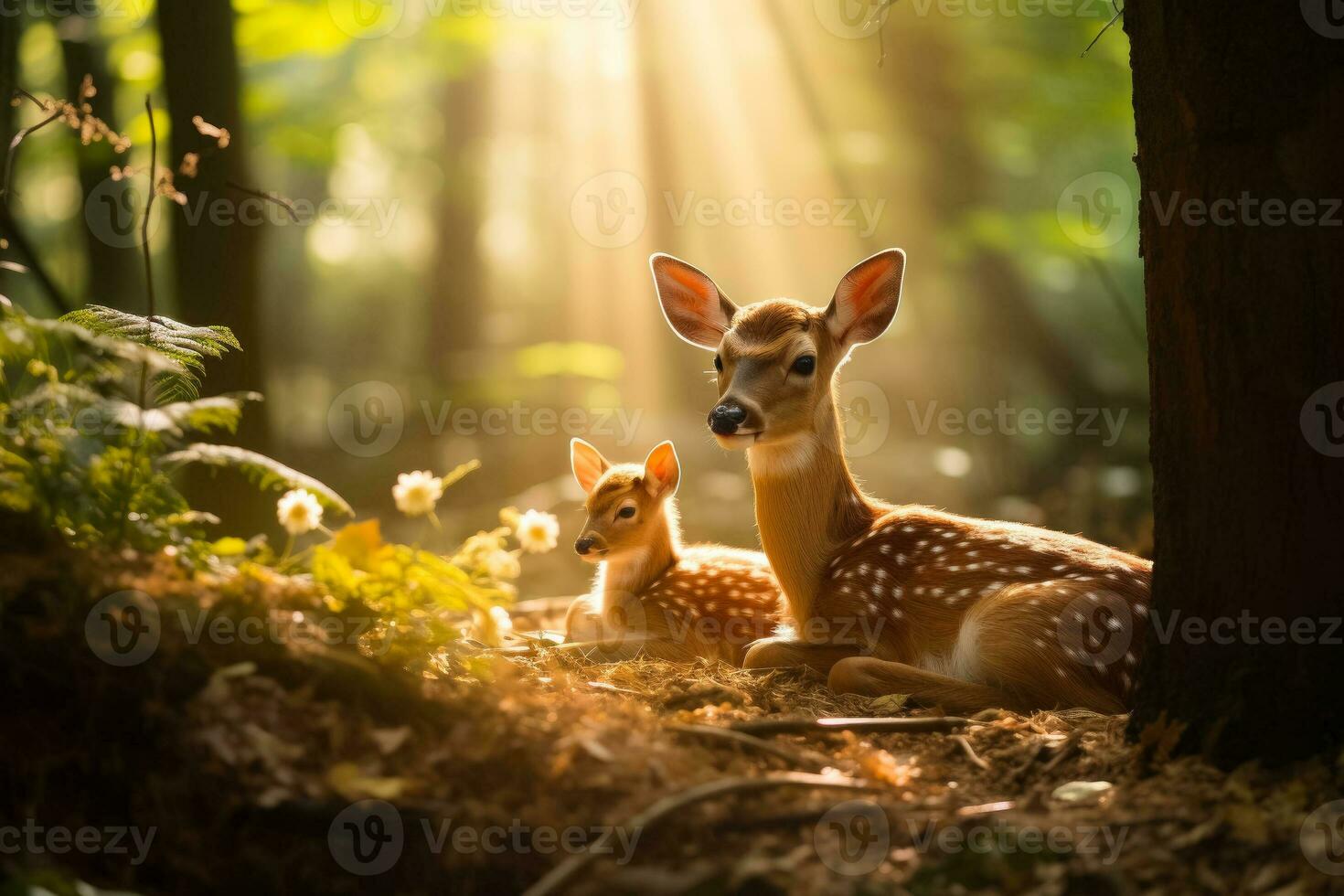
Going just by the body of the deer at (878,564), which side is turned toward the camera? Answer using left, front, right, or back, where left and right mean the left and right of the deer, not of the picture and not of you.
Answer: left

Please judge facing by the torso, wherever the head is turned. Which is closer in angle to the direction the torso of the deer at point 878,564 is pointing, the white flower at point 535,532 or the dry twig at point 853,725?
the white flower

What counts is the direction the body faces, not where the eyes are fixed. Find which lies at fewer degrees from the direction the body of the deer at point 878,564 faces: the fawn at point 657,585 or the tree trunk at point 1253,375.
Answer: the fawn

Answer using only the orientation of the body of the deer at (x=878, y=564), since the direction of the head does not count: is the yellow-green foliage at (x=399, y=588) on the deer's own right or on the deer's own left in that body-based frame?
on the deer's own left

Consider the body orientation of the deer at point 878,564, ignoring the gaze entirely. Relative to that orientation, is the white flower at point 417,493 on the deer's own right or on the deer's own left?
on the deer's own left

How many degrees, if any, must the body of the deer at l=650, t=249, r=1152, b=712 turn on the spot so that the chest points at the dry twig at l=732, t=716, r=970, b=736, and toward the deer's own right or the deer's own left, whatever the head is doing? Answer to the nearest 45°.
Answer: approximately 90° to the deer's own left

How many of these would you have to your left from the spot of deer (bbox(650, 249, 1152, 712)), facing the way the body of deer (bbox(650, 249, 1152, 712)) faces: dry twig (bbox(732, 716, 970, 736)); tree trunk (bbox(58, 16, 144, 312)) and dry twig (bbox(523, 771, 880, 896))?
2

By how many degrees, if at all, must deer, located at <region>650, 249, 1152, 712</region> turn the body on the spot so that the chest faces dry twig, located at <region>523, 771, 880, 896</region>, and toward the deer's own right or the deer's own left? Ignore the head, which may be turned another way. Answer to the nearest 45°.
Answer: approximately 90° to the deer's own left

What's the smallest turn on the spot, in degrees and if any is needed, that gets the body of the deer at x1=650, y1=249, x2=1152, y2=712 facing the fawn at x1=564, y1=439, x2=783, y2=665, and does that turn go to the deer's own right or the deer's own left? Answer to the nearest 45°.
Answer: approximately 45° to the deer's own right

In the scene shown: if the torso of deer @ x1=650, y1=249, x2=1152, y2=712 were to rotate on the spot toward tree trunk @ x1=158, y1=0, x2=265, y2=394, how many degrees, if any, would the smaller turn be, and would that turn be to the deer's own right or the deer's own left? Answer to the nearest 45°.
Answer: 0° — it already faces it
